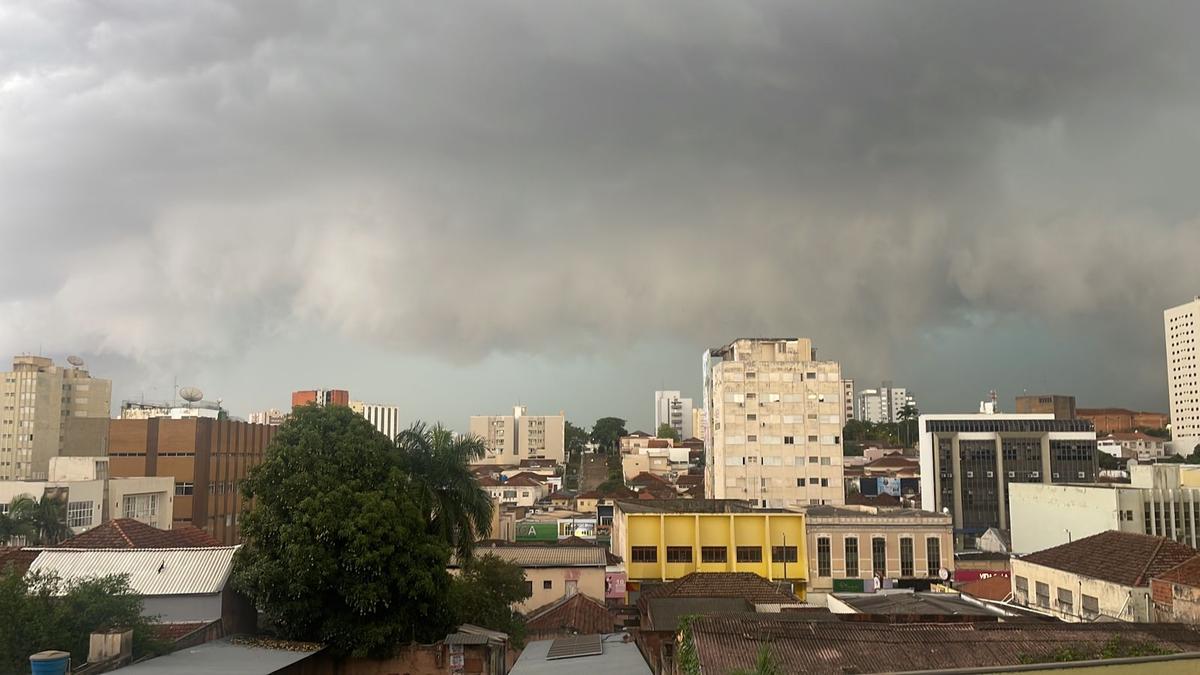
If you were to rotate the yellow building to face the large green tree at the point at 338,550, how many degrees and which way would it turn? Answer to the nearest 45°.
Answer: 0° — it already faces it

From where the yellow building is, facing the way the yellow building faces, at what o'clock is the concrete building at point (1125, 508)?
The concrete building is roughly at 9 o'clock from the yellow building.

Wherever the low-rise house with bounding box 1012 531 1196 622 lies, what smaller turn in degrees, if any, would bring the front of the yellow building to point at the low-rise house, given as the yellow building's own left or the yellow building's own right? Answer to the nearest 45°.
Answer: approximately 45° to the yellow building's own left

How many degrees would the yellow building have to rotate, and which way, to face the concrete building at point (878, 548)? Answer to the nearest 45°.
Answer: approximately 90° to its left

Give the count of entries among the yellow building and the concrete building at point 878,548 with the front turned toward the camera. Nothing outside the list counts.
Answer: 2

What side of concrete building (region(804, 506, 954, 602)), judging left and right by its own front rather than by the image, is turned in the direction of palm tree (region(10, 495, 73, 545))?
right

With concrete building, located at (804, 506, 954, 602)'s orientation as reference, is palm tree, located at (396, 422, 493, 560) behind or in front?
in front

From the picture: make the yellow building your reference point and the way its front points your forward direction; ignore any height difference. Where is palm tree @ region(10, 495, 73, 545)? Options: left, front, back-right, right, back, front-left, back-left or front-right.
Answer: right

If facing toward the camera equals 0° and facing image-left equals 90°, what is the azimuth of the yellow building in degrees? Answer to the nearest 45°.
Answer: approximately 0°

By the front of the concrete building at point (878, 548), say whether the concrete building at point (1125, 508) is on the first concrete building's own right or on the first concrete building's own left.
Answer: on the first concrete building's own left

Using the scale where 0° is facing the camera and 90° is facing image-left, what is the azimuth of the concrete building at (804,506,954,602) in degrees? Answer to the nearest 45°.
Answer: approximately 0°

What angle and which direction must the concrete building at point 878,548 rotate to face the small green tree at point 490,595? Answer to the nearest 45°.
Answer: approximately 45° to its right

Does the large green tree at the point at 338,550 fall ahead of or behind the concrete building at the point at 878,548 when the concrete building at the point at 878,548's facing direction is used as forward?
ahead
